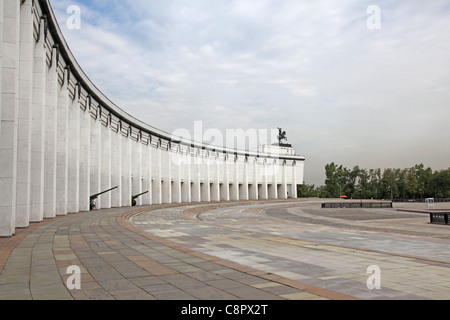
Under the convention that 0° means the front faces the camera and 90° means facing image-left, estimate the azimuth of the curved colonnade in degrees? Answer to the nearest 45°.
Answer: approximately 315°
